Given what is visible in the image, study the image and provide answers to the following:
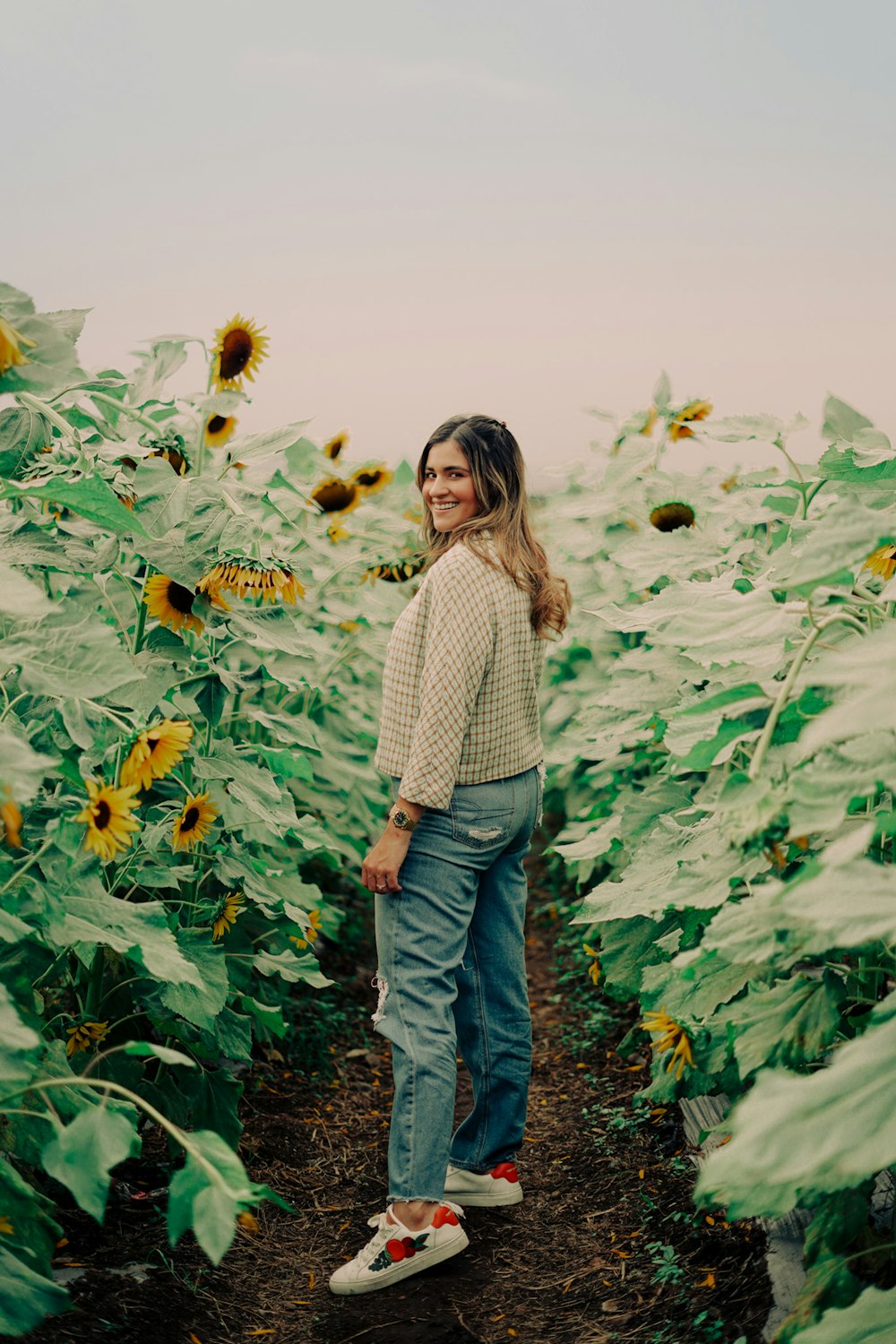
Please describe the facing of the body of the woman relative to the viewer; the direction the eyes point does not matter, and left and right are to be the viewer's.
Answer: facing away from the viewer and to the left of the viewer

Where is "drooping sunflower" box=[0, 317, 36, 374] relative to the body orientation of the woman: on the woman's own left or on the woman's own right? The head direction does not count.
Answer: on the woman's own left

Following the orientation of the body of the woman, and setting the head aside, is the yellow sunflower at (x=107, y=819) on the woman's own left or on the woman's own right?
on the woman's own left
